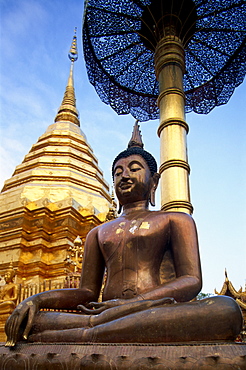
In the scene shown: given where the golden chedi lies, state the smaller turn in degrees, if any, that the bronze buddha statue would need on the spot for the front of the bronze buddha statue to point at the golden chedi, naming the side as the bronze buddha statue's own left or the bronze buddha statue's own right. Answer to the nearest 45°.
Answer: approximately 135° to the bronze buddha statue's own right

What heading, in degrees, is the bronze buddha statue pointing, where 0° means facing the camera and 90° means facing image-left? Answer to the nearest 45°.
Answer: approximately 45°
